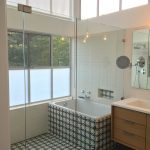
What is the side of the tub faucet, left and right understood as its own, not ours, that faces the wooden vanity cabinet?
left

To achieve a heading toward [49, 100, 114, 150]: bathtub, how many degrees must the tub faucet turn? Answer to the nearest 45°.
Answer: approximately 45° to its left

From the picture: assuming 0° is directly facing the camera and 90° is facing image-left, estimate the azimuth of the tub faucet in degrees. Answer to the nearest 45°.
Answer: approximately 45°

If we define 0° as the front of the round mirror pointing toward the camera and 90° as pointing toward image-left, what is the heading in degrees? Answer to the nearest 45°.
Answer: approximately 0°

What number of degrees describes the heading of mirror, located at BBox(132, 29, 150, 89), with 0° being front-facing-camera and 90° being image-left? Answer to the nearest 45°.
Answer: approximately 45°
